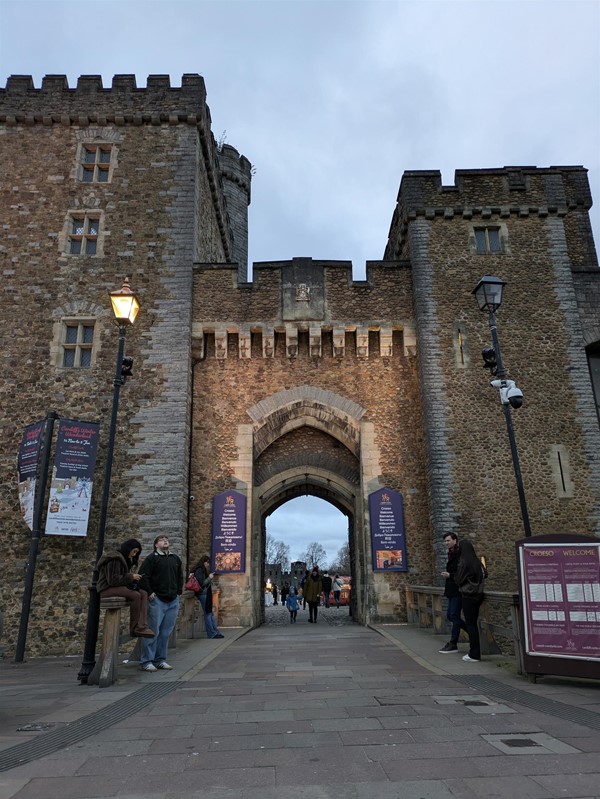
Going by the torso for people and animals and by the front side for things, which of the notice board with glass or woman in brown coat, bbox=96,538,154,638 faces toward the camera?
the notice board with glass

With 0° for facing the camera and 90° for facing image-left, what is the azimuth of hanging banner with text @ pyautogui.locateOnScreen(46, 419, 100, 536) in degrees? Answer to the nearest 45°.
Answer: approximately 0°

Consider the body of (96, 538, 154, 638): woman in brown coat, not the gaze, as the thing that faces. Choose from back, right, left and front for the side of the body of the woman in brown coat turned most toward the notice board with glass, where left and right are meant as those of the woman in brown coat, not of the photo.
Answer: front

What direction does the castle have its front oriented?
toward the camera

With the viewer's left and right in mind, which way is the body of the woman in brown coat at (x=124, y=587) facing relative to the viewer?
facing to the right of the viewer

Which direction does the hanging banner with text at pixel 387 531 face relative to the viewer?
toward the camera

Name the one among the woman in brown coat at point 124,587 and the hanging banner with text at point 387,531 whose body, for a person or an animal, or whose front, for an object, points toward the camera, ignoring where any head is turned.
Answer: the hanging banner with text

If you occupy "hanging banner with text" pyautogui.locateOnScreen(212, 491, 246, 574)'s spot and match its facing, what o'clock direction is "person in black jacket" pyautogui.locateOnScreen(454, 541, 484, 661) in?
The person in black jacket is roughly at 11 o'clock from the hanging banner with text.

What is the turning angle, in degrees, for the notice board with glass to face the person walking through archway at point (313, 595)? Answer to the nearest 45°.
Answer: approximately 135° to its right
